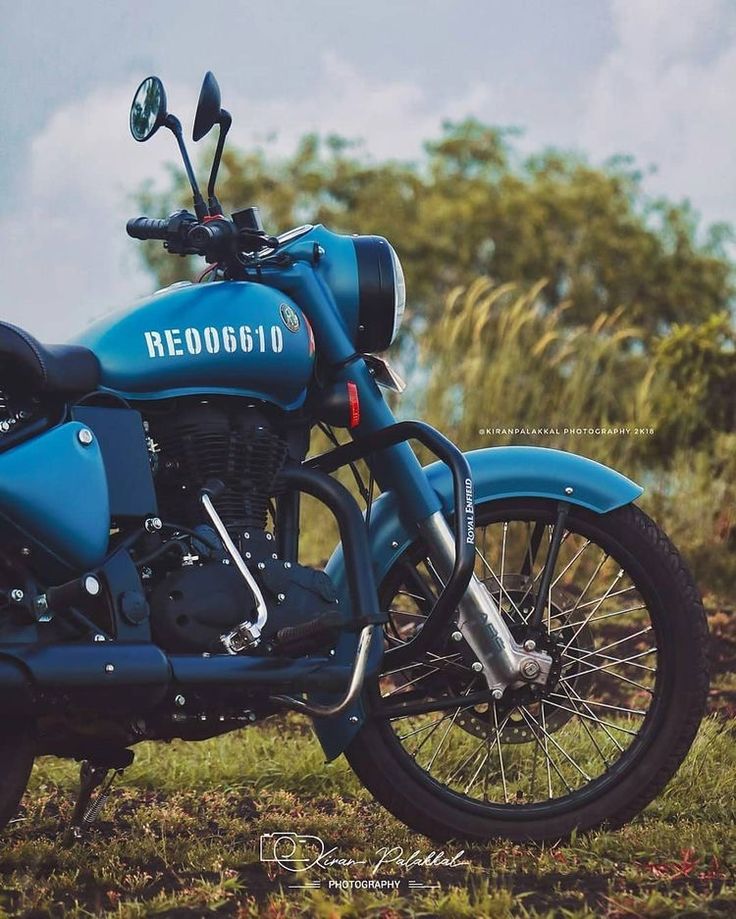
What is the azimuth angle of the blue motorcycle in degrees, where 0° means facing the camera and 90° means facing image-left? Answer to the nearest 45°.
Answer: approximately 270°
